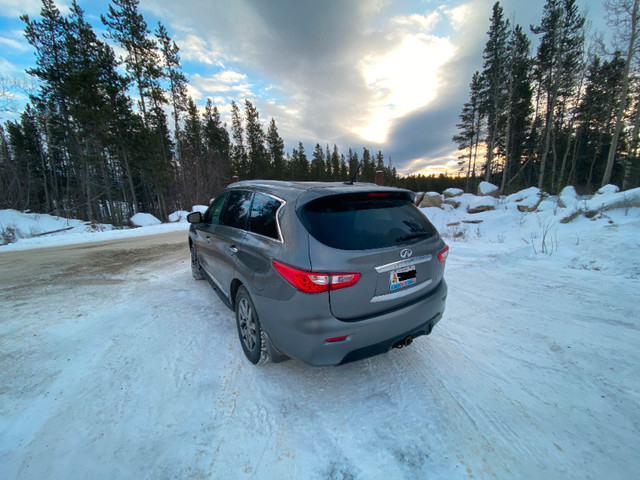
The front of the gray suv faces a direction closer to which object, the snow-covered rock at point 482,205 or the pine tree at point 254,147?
the pine tree

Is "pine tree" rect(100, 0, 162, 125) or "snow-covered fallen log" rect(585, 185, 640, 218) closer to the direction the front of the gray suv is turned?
the pine tree

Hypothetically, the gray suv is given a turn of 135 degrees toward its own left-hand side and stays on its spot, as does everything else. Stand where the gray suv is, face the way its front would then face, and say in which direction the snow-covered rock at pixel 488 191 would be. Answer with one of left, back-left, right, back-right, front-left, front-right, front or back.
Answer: back-left

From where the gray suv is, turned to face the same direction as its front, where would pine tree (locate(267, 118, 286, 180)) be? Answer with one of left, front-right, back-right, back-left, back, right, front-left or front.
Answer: front-right

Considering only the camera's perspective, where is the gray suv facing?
facing away from the viewer and to the left of the viewer

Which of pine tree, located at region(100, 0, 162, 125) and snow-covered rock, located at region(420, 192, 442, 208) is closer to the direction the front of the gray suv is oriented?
the pine tree

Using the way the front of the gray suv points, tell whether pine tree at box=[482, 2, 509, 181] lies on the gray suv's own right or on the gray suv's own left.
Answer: on the gray suv's own right

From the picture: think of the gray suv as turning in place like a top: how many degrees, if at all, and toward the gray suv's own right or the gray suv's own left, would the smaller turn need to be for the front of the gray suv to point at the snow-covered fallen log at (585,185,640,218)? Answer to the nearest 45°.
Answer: approximately 90° to the gray suv's own right

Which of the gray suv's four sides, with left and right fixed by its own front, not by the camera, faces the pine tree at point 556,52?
right

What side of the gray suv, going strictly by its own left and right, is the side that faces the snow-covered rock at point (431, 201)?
right
